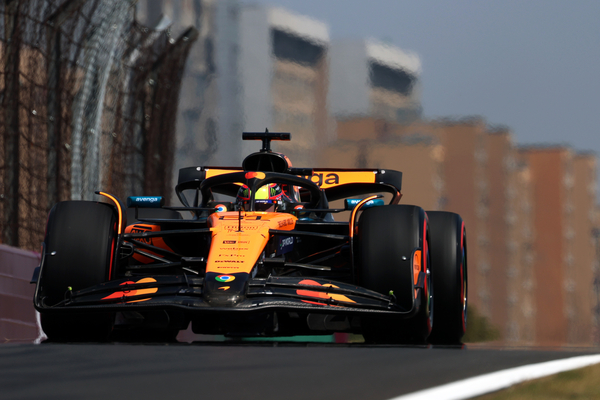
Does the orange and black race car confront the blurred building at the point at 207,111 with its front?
no

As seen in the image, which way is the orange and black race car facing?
toward the camera

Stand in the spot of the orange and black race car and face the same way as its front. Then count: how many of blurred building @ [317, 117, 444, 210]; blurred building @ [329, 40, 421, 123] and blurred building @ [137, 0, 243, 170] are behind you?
3

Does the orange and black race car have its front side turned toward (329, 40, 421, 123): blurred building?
no

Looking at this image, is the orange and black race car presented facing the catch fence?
no

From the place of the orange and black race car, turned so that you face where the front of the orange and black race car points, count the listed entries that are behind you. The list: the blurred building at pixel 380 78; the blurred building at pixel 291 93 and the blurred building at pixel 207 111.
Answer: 3

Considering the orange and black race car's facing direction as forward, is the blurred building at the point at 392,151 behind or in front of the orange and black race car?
behind

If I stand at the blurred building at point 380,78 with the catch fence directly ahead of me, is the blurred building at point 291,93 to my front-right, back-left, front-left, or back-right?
front-right

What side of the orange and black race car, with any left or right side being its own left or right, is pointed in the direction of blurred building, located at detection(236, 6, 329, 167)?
back
